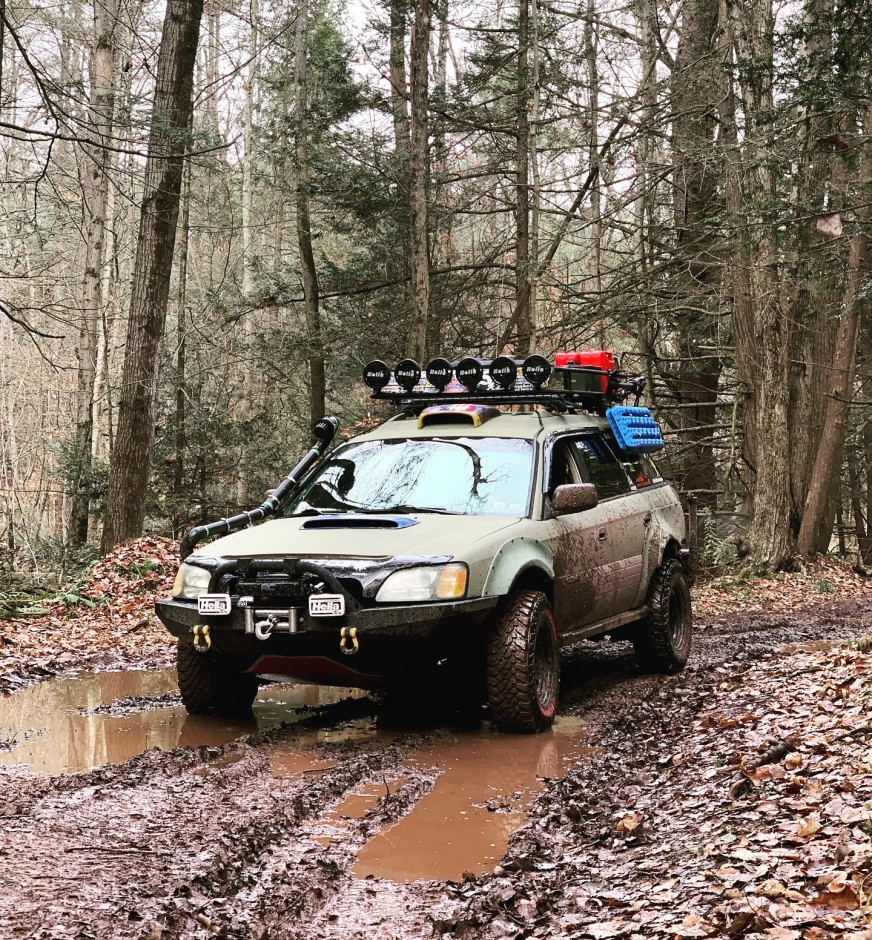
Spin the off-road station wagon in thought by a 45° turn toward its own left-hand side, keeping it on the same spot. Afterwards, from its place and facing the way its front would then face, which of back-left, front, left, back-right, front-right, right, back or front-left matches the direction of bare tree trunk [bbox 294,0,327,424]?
back

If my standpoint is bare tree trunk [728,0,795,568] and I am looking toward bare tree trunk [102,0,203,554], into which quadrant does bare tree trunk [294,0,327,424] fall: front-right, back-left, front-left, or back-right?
front-right

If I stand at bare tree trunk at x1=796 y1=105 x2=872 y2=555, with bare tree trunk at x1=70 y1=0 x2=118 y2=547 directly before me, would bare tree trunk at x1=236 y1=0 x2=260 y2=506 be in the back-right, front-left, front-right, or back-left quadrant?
front-right

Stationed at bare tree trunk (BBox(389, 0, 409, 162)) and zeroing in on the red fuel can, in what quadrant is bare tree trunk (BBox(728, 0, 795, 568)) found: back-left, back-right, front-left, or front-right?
front-left

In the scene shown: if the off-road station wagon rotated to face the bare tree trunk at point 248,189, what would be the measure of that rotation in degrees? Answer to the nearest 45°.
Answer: approximately 135° to its right

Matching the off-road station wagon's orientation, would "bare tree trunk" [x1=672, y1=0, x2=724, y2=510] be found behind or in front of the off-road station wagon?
behind

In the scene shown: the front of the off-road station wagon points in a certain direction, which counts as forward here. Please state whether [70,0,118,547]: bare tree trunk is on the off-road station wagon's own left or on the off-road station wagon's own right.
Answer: on the off-road station wagon's own right

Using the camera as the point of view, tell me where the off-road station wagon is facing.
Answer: facing the viewer and to the left of the viewer

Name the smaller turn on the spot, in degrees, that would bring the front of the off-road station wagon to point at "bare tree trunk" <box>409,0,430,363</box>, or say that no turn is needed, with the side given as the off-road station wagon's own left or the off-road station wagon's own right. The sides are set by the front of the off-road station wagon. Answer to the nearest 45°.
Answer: approximately 135° to the off-road station wagon's own right

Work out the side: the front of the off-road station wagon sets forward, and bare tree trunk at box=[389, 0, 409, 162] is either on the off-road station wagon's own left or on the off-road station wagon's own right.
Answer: on the off-road station wagon's own right

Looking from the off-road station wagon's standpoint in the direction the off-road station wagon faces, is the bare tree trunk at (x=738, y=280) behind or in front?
behind

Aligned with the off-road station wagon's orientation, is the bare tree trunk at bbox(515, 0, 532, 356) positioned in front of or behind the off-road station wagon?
behind
